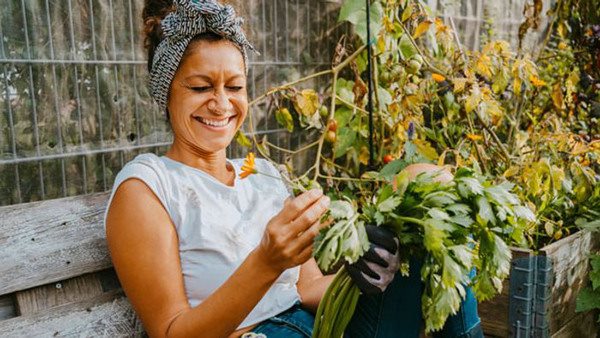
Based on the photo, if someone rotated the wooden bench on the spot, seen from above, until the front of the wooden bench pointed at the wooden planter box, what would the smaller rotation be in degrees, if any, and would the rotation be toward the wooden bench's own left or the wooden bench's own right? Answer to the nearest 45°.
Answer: approximately 45° to the wooden bench's own left

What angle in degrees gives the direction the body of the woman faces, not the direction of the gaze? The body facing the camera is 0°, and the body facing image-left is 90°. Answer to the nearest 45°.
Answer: approximately 315°

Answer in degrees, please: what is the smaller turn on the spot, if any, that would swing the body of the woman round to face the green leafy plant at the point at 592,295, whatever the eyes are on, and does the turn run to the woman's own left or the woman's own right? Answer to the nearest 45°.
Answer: approximately 90° to the woman's own left

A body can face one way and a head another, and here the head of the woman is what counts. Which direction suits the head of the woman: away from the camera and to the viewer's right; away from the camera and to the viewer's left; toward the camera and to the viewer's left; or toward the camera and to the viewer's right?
toward the camera and to the viewer's right

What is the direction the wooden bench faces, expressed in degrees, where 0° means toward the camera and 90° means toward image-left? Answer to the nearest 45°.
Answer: approximately 315°

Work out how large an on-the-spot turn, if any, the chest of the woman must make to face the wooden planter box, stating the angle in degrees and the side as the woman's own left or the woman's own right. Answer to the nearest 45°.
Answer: approximately 90° to the woman's own left

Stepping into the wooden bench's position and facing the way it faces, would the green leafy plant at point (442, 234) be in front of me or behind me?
in front
